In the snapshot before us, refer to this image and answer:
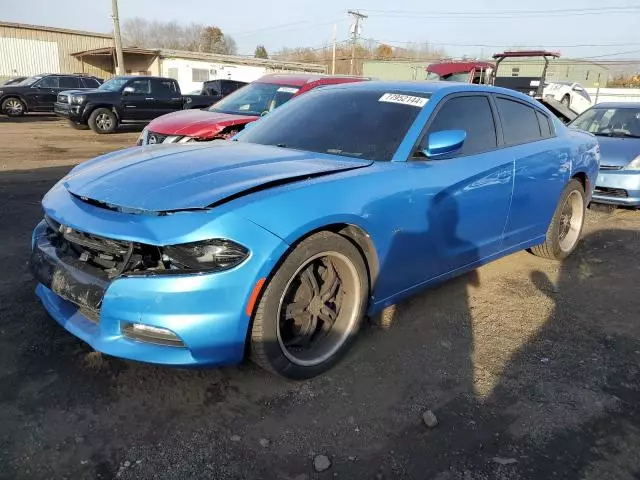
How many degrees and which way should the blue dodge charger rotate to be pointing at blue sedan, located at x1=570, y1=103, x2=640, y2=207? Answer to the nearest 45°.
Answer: approximately 180°

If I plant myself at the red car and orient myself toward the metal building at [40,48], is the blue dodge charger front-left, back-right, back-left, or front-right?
back-left

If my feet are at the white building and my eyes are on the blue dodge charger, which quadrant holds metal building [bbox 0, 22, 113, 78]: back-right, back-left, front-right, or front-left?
back-right

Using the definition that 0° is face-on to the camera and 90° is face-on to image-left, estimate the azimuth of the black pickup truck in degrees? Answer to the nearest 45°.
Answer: approximately 45°

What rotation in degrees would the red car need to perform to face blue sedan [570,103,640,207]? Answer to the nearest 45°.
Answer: approximately 135° to its left

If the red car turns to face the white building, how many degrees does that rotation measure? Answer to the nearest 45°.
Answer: approximately 135° to its right

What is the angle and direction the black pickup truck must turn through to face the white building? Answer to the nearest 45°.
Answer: approximately 135° to its right

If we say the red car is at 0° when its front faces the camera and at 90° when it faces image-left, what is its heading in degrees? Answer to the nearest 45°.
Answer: approximately 45°

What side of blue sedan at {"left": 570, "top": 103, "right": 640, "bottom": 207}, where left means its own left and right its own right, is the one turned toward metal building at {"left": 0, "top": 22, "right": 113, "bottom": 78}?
right

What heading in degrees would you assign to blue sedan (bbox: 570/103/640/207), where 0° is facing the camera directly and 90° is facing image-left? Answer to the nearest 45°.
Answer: approximately 45°

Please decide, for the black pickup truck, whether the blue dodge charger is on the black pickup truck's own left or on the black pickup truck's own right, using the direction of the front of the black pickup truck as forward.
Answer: on the black pickup truck's own left

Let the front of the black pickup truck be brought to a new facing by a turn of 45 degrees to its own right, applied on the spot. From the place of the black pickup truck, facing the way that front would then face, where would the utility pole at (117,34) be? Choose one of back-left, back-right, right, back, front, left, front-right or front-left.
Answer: right
